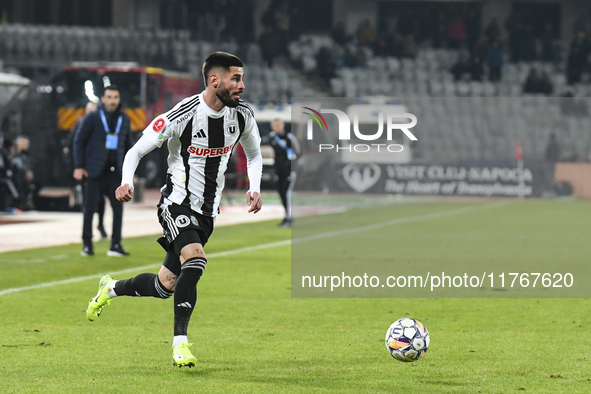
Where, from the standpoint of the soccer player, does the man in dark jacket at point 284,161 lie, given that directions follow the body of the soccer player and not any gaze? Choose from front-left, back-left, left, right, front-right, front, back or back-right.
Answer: back-left

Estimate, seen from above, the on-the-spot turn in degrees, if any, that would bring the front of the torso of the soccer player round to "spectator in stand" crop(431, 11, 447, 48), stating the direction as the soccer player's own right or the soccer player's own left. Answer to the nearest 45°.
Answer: approximately 135° to the soccer player's own left

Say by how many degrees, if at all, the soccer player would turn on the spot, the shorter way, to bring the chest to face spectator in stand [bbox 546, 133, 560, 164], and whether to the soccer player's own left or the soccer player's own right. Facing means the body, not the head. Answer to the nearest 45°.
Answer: approximately 90° to the soccer player's own left

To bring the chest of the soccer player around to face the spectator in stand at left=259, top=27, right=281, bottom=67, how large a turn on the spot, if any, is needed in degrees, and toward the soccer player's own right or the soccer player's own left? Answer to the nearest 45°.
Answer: approximately 135° to the soccer player's own left

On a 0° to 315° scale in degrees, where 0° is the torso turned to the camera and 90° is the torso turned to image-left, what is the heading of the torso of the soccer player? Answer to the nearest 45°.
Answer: approximately 315°

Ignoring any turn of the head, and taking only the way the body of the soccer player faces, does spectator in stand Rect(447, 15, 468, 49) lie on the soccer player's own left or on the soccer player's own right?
on the soccer player's own left

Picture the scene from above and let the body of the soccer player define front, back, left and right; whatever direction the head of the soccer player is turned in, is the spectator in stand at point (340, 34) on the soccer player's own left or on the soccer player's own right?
on the soccer player's own left

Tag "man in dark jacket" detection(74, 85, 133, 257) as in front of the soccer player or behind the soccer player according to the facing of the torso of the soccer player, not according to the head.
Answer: behind

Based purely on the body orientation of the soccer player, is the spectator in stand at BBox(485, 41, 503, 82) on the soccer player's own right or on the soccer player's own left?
on the soccer player's own left
